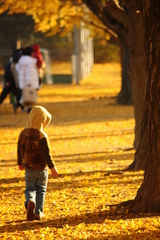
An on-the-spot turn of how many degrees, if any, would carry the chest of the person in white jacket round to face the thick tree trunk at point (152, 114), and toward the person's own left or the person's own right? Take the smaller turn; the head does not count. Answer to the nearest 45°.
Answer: approximately 180°

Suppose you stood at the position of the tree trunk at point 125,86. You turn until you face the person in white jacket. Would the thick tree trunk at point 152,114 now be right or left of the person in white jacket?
left

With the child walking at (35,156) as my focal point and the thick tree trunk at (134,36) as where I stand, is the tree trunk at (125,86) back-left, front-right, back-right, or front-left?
back-right

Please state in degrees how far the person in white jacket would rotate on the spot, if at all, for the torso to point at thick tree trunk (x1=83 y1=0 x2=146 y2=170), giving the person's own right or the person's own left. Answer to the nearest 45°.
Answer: approximately 180°

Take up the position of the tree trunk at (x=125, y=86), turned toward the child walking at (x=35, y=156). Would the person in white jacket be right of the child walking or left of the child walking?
right
